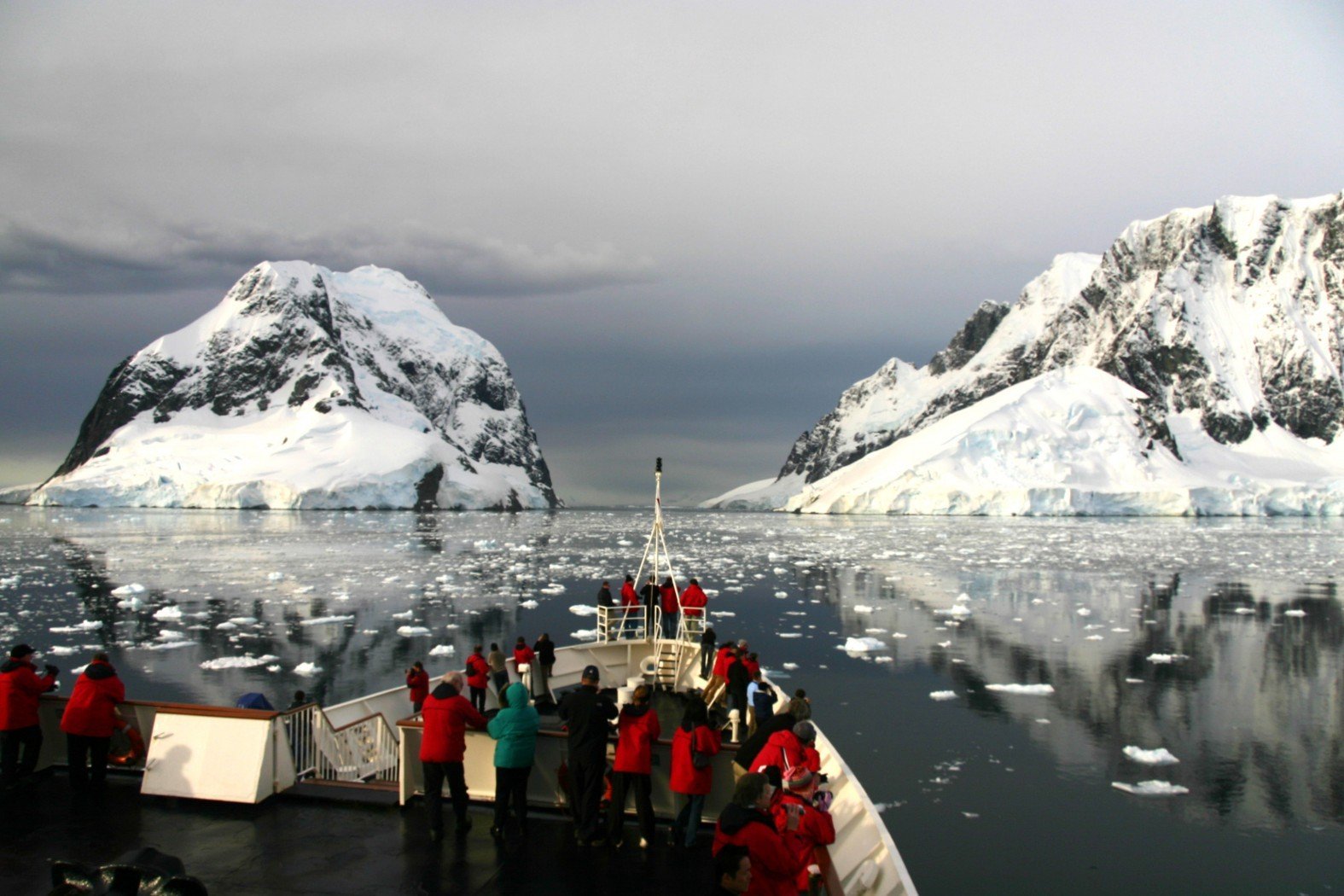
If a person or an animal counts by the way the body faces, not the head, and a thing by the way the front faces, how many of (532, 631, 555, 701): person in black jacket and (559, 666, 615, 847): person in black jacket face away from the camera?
2

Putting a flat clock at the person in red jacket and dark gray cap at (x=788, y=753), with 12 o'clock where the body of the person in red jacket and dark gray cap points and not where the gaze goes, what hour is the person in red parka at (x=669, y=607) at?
The person in red parka is roughly at 10 o'clock from the person in red jacket and dark gray cap.

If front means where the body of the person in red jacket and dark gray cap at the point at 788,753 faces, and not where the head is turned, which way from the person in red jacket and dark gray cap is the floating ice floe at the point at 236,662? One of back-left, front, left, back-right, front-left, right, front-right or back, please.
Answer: left

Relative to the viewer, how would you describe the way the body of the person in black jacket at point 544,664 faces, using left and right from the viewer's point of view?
facing away from the viewer

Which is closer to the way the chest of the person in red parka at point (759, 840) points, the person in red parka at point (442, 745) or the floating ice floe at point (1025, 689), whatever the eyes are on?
the floating ice floe

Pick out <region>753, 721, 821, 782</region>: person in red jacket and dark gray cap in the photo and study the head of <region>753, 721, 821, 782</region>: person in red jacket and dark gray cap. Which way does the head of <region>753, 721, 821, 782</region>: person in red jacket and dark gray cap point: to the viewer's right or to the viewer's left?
to the viewer's right

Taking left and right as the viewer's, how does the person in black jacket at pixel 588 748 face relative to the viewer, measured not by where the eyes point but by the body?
facing away from the viewer

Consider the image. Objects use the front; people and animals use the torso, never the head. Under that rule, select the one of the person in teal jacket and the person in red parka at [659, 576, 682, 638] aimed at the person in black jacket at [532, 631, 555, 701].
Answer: the person in teal jacket

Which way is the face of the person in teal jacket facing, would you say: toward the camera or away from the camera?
away from the camera

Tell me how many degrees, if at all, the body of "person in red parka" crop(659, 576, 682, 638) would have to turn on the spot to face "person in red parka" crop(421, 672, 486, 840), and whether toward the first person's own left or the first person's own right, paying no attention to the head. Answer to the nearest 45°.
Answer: approximately 180°

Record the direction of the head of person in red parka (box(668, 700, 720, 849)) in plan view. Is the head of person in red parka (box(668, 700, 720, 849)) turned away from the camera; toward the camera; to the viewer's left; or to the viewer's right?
away from the camera

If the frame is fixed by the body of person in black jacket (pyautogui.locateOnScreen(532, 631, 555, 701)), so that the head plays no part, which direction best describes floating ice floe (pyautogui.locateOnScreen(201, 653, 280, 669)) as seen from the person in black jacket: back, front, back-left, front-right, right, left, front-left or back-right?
front-left

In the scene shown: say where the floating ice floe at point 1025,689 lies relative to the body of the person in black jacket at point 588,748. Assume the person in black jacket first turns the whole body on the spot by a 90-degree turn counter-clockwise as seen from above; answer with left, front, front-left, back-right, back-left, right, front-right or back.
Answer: back-right

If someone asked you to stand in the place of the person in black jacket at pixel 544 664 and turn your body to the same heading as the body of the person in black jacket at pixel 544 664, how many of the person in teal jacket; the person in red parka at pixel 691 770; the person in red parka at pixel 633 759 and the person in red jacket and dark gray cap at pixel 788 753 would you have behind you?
4

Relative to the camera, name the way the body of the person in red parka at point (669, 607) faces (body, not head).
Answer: away from the camera

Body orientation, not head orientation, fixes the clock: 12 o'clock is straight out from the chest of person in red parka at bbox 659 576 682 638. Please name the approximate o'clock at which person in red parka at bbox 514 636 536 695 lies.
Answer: person in red parka at bbox 514 636 536 695 is roughly at 7 o'clock from person in red parka at bbox 659 576 682 638.
